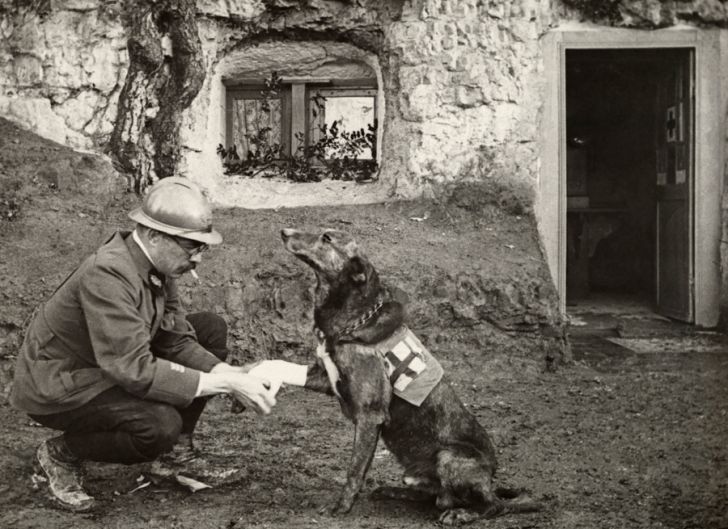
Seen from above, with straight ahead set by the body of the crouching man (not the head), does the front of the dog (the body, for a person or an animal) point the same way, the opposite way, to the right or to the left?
the opposite way

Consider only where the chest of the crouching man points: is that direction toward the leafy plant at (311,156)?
no

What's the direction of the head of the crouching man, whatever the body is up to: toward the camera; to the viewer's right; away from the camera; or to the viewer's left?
to the viewer's right

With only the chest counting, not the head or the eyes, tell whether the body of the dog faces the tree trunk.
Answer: no

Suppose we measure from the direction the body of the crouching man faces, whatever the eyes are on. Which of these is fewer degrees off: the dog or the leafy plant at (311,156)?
the dog

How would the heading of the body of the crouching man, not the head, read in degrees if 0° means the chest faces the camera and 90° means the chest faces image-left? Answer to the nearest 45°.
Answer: approximately 270°

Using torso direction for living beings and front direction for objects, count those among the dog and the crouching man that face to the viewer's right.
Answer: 1

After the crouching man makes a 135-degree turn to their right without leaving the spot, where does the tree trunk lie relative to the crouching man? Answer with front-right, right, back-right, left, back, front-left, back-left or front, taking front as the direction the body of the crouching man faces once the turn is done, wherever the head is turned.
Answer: back-right

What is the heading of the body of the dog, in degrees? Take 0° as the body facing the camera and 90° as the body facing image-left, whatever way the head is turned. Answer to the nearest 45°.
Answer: approximately 90°

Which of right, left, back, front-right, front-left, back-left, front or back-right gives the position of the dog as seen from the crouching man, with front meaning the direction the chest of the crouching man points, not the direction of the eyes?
front

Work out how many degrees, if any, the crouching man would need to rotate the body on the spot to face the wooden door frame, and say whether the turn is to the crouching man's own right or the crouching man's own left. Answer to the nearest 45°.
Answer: approximately 45° to the crouching man's own left

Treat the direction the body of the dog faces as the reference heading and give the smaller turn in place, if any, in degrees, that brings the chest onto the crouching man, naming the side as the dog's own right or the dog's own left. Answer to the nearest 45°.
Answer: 0° — it already faces them

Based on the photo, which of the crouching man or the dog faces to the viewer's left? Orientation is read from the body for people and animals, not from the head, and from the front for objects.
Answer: the dog

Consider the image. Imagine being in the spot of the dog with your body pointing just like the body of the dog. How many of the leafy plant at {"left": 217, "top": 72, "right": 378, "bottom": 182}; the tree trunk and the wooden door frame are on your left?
0
